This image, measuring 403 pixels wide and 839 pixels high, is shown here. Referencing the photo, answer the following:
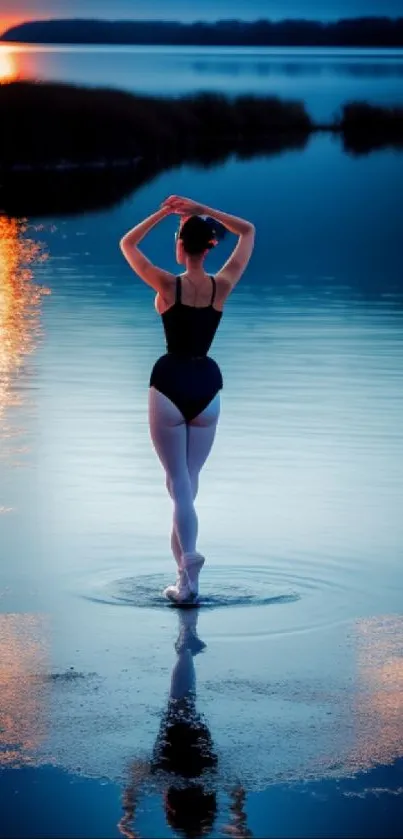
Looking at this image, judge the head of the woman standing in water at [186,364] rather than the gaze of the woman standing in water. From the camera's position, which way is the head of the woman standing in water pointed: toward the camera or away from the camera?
away from the camera

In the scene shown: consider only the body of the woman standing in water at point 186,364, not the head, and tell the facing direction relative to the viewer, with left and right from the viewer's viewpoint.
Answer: facing away from the viewer
